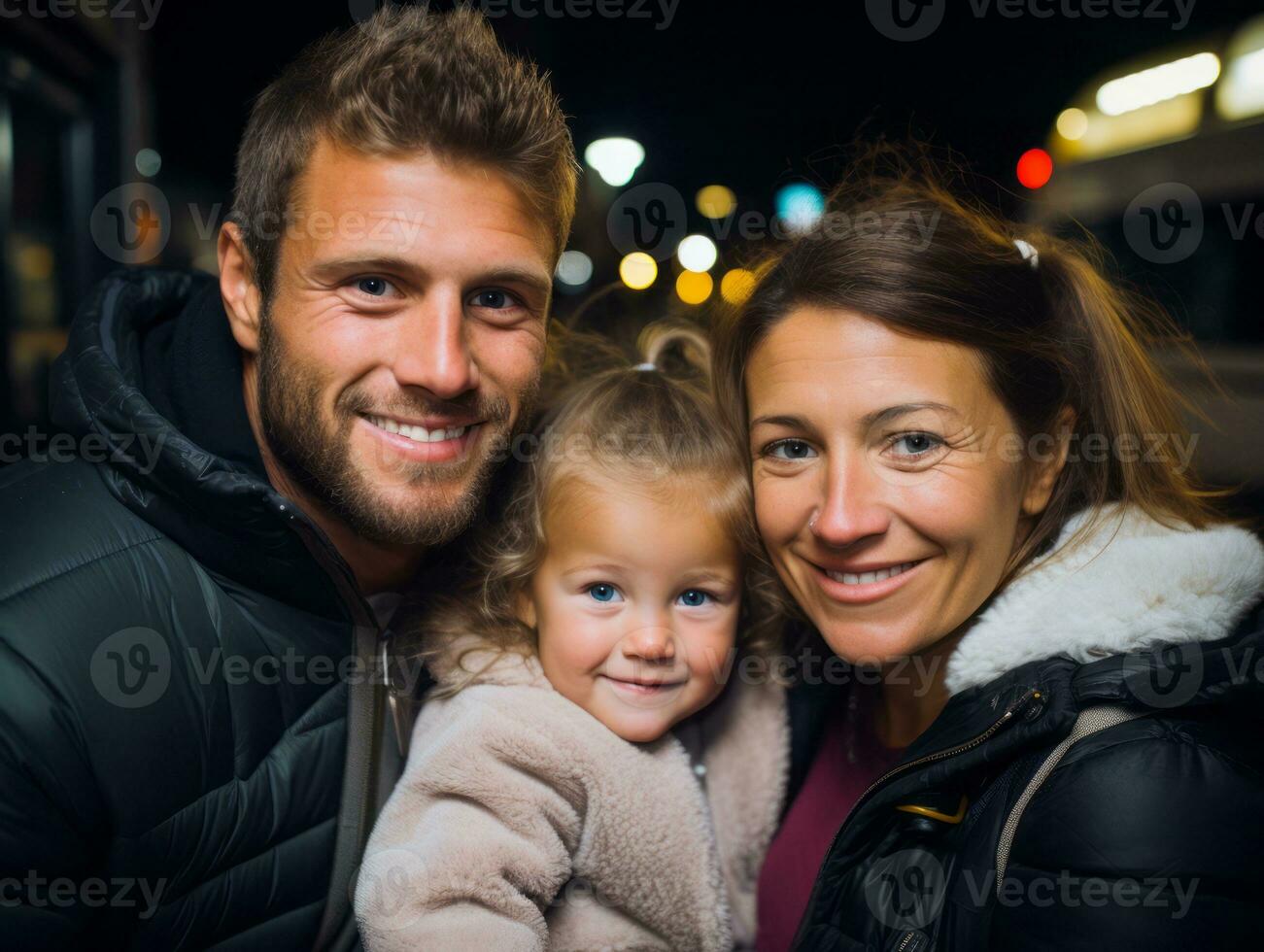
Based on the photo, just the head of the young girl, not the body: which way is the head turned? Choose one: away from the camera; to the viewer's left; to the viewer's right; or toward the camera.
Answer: toward the camera

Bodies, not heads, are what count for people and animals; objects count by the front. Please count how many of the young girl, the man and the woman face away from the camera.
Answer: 0

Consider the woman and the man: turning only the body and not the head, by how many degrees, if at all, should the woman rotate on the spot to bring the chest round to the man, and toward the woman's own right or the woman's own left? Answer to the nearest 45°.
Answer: approximately 45° to the woman's own right

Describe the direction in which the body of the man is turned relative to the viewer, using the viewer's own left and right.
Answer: facing the viewer and to the right of the viewer

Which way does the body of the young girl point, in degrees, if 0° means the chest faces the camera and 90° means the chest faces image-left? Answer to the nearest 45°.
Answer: approximately 315°

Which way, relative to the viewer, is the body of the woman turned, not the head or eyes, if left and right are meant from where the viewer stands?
facing the viewer and to the left of the viewer

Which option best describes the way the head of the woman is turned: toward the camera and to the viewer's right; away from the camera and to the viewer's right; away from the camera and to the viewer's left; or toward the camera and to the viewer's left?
toward the camera and to the viewer's left

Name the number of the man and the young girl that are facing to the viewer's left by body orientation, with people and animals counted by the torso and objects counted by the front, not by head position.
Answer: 0

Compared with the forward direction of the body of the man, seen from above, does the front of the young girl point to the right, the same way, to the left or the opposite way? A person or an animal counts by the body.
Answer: the same way
